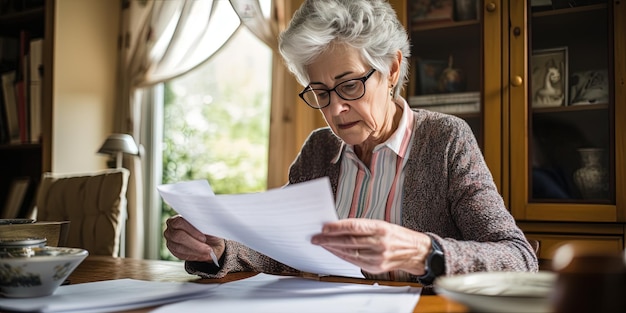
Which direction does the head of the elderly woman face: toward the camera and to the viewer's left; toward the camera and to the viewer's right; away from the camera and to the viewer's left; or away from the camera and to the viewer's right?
toward the camera and to the viewer's left

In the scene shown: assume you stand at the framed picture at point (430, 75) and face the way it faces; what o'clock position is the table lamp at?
The table lamp is roughly at 3 o'clock from the framed picture.

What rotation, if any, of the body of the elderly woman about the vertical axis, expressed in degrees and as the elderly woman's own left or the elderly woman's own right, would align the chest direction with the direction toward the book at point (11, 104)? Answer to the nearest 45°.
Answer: approximately 90° to the elderly woman's own right

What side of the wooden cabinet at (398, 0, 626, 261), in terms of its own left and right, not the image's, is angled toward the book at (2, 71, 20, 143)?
right

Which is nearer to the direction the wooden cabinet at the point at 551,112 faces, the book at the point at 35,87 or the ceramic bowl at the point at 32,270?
the ceramic bowl

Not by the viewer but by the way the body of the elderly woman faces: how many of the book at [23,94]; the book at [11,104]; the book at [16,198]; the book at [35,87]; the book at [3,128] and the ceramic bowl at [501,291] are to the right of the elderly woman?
5

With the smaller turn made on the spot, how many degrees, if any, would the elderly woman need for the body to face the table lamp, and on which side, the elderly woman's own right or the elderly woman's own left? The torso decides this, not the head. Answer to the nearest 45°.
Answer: approximately 90° to the elderly woman's own right

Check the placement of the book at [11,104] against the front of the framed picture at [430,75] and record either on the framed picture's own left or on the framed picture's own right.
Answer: on the framed picture's own right

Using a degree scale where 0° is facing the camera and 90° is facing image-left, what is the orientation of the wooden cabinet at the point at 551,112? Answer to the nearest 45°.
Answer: approximately 0°

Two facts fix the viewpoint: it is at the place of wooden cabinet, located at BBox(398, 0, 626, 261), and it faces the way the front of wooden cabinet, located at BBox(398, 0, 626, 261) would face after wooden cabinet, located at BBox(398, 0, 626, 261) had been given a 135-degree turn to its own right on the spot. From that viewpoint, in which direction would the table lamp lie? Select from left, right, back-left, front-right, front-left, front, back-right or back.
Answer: front-left

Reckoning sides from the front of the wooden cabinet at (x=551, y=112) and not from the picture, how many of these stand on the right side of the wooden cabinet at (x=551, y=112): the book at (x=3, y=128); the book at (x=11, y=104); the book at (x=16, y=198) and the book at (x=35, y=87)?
4

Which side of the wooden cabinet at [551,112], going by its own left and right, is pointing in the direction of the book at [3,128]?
right

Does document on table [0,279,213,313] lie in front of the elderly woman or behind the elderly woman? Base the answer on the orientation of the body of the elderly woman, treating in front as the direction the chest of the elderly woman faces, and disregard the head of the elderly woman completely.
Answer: in front
